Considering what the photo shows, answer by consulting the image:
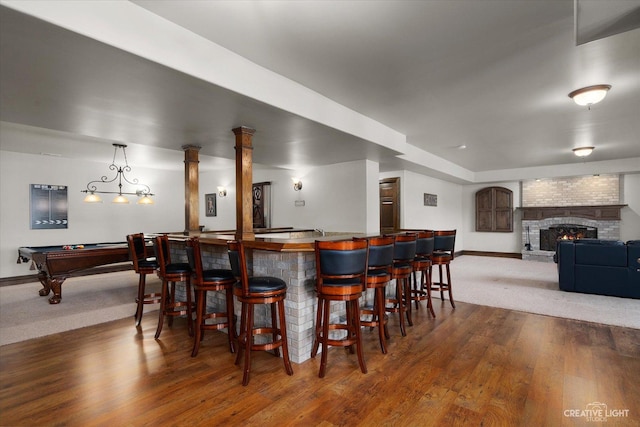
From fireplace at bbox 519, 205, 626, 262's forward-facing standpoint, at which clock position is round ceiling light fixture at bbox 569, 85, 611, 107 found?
The round ceiling light fixture is roughly at 12 o'clock from the fireplace.

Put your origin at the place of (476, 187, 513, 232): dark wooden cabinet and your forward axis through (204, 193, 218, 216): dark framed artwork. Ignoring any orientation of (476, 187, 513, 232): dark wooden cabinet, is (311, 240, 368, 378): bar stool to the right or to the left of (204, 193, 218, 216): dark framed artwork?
left

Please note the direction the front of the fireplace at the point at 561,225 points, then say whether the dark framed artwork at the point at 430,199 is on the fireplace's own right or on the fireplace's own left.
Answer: on the fireplace's own right

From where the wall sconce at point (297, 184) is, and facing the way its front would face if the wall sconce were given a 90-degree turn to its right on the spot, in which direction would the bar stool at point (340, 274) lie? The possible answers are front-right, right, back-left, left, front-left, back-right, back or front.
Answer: back-left

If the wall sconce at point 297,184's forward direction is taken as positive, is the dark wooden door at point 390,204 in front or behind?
behind

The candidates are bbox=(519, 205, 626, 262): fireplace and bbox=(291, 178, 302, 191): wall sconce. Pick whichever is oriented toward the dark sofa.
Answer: the fireplace

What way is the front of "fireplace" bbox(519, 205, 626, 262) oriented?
toward the camera

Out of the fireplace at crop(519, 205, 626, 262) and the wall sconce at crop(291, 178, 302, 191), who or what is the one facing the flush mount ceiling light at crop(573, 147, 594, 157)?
the fireplace

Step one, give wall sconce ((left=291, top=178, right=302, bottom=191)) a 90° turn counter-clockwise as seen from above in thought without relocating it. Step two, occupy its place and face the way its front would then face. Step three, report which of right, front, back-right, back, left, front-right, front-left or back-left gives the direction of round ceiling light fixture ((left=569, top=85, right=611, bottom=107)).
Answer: front

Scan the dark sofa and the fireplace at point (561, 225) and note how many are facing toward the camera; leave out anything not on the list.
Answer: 1

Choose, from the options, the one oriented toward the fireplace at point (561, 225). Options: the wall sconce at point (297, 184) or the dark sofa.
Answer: the dark sofa
